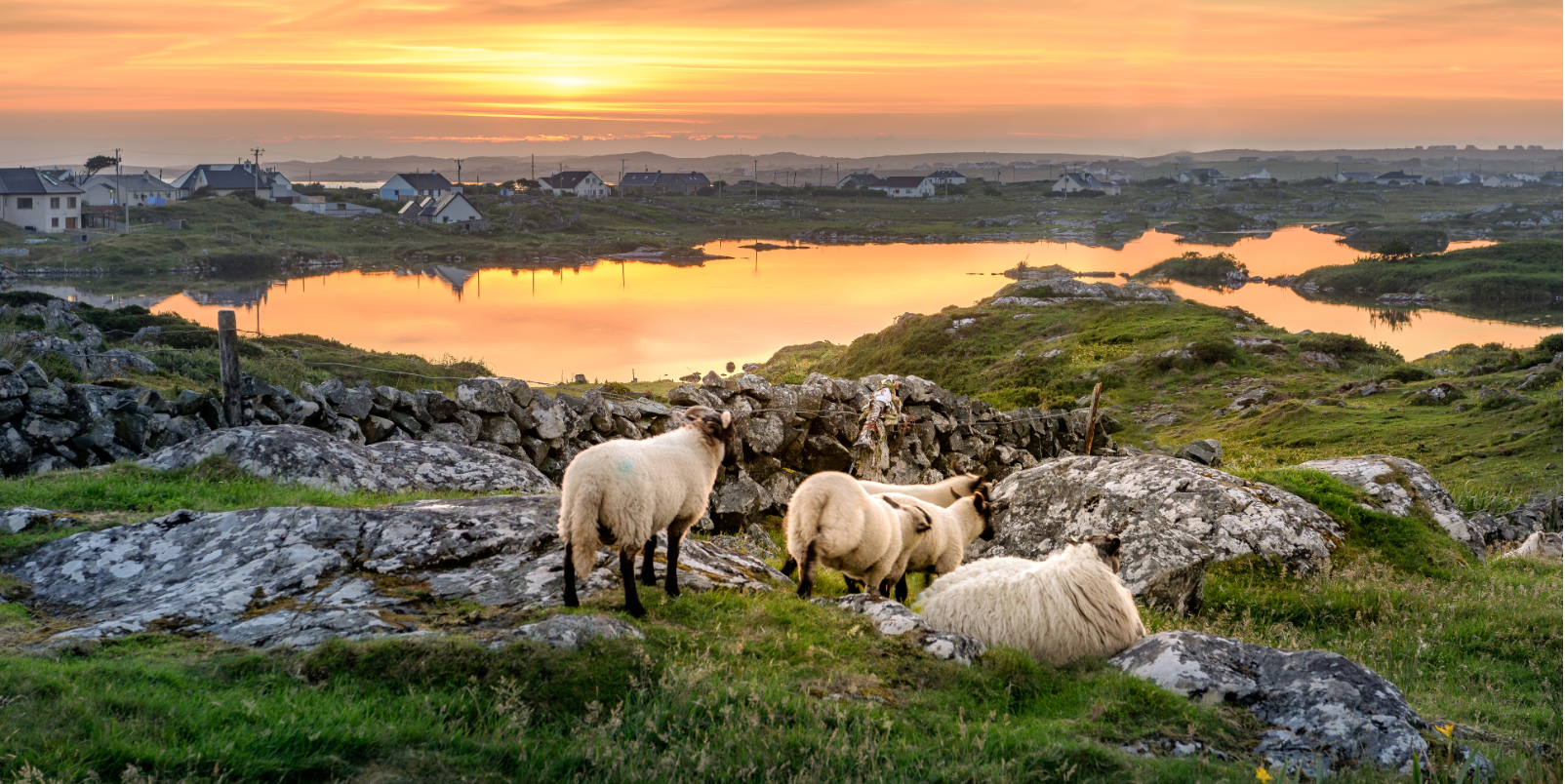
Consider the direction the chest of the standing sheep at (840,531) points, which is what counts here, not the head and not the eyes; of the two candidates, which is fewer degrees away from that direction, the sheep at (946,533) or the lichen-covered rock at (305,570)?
the sheep

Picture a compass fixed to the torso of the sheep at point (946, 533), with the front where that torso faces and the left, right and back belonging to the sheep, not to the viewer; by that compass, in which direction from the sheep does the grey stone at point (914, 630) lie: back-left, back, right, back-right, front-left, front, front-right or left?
right

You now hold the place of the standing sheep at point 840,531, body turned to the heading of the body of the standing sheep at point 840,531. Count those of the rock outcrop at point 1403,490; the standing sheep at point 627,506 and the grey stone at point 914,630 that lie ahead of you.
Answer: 1

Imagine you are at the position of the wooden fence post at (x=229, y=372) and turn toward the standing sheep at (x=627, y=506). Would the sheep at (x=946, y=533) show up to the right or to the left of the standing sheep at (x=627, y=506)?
left

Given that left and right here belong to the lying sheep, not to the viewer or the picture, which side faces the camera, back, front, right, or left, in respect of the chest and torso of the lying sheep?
right

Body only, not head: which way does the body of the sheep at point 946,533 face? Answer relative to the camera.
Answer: to the viewer's right

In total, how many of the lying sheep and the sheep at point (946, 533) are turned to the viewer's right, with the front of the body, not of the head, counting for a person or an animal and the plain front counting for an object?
2

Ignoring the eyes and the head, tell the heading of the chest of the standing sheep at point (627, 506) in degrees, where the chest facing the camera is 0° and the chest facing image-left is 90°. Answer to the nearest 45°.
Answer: approximately 225°

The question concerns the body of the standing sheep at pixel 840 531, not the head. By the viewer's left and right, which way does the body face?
facing away from the viewer and to the right of the viewer

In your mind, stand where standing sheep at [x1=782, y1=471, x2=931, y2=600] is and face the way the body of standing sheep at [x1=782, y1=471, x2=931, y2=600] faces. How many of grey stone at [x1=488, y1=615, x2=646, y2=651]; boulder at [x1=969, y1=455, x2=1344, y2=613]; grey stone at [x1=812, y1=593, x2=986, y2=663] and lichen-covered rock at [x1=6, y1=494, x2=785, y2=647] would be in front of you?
1
